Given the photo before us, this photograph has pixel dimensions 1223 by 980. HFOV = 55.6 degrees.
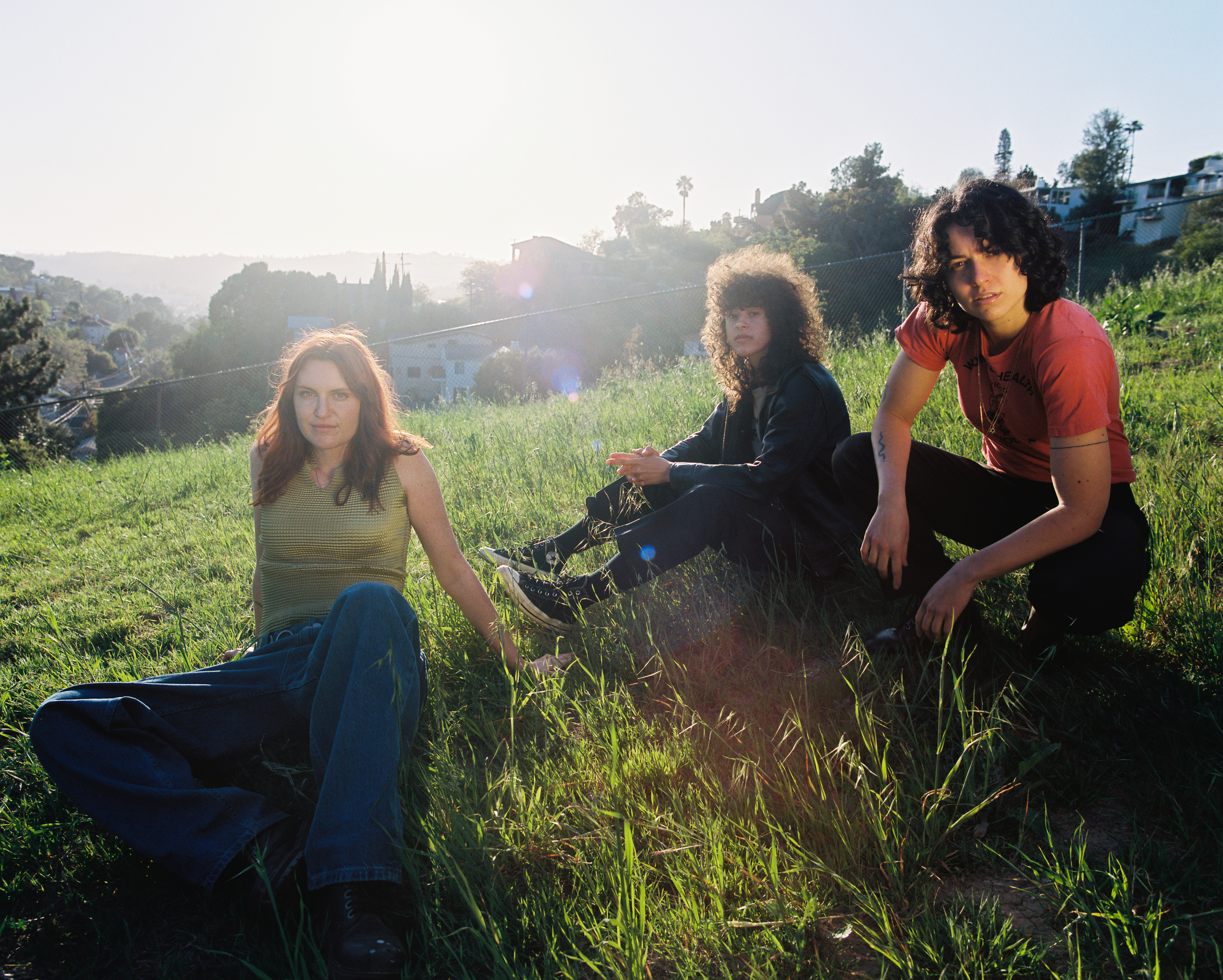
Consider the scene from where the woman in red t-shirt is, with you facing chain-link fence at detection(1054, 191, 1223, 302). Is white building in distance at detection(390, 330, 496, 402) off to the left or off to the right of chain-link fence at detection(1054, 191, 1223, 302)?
left

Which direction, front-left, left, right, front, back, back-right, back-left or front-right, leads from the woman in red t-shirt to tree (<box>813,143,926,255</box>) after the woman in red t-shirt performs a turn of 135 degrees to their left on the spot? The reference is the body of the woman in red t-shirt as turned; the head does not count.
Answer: left

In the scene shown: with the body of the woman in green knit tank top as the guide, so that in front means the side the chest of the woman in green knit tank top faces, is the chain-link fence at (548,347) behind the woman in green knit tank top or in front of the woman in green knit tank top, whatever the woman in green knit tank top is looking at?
behind

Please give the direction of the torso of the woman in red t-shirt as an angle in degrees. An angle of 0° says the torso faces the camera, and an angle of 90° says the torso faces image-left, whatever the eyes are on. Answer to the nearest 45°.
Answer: approximately 45°

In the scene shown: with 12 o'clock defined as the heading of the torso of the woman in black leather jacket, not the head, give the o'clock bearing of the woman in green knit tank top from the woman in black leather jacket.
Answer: The woman in green knit tank top is roughly at 12 o'clock from the woman in black leather jacket.

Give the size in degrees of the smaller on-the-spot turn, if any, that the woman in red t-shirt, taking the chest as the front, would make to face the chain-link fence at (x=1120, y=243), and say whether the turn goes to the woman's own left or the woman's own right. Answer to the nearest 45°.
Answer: approximately 135° to the woman's own right

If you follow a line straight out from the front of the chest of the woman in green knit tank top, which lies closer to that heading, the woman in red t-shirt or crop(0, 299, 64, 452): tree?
the woman in red t-shirt

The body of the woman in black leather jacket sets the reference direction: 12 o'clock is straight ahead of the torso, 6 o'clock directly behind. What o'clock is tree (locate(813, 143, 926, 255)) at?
The tree is roughly at 5 o'clock from the woman in black leather jacket.

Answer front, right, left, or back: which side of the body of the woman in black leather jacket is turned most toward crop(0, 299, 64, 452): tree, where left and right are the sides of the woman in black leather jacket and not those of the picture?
right

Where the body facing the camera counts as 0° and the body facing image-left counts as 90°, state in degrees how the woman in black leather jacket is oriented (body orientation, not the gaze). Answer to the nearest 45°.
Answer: approximately 45°
